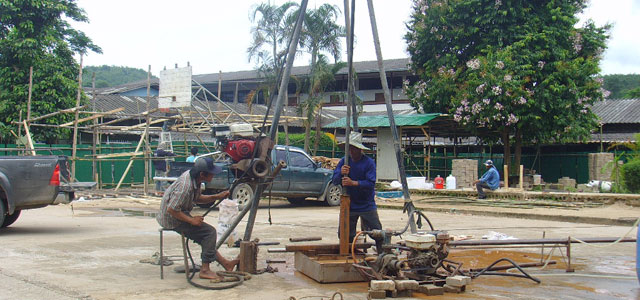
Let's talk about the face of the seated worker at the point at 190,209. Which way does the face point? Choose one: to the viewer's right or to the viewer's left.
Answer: to the viewer's right

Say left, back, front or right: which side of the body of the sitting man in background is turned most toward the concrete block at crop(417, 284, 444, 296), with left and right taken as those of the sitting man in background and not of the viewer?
left

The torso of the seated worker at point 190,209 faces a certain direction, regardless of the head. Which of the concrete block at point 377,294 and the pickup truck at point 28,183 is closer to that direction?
the concrete block

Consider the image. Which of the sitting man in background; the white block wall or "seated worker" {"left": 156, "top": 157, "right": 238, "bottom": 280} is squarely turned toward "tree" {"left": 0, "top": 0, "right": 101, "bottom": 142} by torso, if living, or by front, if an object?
the sitting man in background

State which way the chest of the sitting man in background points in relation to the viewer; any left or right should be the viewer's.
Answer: facing to the left of the viewer

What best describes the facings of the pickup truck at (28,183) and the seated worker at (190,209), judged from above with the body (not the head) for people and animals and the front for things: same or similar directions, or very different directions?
very different directions

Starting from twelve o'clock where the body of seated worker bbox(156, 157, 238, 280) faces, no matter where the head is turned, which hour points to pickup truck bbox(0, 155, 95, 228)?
The pickup truck is roughly at 8 o'clock from the seated worker.

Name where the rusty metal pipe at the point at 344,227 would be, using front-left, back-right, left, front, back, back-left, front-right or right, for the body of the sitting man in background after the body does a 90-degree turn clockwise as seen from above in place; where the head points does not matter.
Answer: back

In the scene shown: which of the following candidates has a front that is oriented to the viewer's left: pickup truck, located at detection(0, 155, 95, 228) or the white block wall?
the pickup truck

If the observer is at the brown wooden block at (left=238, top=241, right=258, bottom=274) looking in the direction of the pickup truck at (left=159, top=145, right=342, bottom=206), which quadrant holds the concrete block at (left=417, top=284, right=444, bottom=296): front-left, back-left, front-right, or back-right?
back-right
